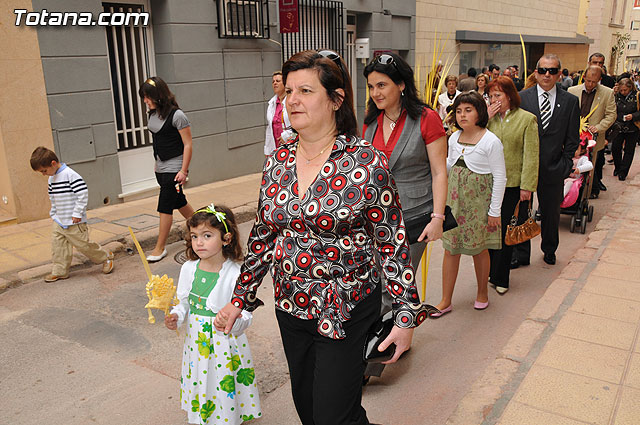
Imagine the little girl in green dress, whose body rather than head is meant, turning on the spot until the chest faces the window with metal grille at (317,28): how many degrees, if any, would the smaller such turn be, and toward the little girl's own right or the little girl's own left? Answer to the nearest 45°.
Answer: approximately 135° to the little girl's own right

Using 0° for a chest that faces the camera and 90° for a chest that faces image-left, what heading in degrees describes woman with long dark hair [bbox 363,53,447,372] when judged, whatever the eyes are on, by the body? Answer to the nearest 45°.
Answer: approximately 45°

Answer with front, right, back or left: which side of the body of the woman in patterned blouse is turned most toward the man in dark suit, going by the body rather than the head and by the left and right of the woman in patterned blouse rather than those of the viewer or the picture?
back

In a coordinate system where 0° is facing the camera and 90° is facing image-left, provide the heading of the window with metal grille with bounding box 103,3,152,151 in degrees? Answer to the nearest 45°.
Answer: approximately 315°

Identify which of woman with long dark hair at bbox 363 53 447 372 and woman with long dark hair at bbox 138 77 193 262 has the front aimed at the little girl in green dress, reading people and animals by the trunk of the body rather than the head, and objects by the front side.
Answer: woman with long dark hair at bbox 363 53 447 372

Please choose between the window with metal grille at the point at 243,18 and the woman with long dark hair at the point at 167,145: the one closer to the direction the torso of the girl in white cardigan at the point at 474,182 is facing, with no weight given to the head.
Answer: the woman with long dark hair

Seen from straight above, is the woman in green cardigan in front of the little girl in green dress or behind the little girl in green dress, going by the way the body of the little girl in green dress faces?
behind

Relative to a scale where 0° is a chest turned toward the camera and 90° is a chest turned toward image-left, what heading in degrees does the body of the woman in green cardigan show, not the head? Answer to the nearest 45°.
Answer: approximately 45°
